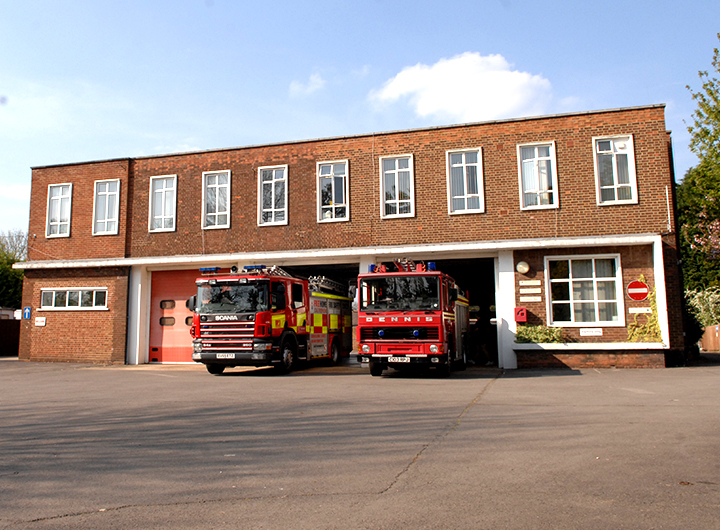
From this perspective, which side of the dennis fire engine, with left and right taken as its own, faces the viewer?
front

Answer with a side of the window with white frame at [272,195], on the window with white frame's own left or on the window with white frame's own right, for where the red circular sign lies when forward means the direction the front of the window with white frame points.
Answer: on the window with white frame's own left

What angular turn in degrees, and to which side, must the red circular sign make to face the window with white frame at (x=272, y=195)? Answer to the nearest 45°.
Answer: approximately 90° to its right

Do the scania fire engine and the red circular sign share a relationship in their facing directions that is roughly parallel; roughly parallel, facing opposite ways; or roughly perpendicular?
roughly parallel

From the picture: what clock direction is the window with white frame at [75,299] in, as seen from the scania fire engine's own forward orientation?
The window with white frame is roughly at 3 o'clock from the scania fire engine.

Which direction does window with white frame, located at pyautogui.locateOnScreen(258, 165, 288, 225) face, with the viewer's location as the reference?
facing the viewer and to the left of the viewer

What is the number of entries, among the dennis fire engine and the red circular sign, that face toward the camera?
2

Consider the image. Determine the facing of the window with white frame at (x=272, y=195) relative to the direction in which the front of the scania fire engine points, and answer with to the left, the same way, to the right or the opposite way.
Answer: the same way

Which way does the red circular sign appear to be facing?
toward the camera

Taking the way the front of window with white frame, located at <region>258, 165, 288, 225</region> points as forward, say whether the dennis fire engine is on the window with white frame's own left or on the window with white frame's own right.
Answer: on the window with white frame's own left

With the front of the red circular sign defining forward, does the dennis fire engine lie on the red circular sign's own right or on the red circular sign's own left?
on the red circular sign's own right

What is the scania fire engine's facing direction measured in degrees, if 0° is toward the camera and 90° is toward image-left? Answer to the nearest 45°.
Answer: approximately 45°

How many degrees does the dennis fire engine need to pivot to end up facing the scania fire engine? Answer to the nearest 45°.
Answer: approximately 90° to its right
